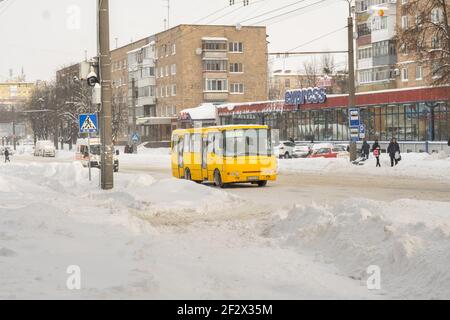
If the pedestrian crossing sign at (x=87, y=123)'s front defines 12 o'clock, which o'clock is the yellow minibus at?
The yellow minibus is roughly at 9 o'clock from the pedestrian crossing sign.

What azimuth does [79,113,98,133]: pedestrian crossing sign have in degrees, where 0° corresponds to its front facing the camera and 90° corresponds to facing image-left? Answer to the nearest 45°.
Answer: approximately 0°

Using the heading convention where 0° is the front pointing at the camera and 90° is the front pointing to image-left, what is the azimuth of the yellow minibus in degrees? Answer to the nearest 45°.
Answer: approximately 315°

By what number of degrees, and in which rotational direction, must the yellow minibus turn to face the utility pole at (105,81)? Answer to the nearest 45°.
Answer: approximately 90° to its right

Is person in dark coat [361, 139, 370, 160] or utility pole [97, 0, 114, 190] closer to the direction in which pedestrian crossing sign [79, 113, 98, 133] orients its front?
the utility pole

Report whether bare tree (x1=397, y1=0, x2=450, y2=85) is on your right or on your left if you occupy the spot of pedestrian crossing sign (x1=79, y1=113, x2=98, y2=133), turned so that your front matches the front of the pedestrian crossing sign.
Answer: on your left

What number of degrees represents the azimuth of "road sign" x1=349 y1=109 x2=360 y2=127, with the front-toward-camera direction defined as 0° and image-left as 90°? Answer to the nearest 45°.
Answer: approximately 0°

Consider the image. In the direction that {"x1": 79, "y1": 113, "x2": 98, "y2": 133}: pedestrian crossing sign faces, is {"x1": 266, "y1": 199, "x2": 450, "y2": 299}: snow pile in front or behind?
in front

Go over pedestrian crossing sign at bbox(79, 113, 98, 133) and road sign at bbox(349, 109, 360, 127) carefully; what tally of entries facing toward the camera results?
2

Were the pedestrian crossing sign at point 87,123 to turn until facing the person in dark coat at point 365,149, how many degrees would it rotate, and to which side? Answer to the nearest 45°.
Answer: approximately 135° to its left

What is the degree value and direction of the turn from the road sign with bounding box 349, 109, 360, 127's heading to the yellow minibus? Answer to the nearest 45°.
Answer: approximately 45° to its right

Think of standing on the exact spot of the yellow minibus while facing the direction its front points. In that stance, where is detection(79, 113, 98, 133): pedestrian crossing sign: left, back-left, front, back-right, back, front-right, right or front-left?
back-right

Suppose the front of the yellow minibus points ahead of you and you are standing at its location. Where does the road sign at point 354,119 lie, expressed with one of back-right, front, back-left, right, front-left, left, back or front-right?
left
